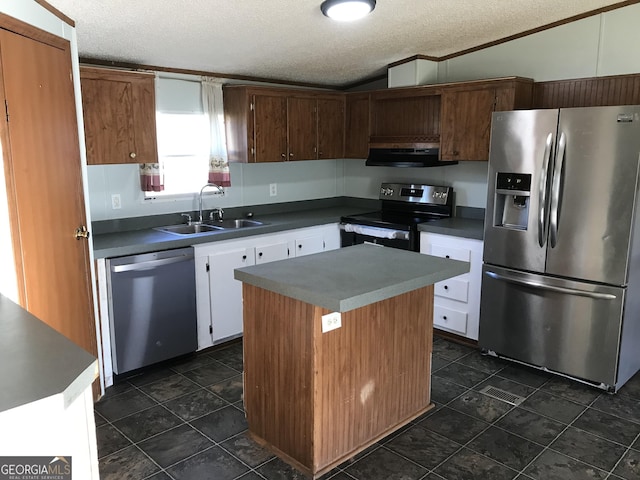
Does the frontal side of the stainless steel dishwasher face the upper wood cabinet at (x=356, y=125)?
no

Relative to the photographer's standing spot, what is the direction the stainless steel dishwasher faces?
facing the viewer and to the right of the viewer

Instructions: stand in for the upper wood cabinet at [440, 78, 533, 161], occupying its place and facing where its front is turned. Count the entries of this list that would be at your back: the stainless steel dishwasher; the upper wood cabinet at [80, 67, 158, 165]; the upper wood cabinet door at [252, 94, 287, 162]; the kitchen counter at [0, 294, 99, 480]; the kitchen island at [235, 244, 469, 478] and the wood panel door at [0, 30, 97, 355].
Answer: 0

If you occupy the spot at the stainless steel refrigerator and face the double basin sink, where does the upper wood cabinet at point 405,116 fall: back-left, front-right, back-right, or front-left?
front-right

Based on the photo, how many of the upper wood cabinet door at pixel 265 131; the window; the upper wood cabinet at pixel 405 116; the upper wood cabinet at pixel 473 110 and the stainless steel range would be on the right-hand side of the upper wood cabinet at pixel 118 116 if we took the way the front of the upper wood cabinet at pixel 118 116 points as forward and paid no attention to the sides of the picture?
0

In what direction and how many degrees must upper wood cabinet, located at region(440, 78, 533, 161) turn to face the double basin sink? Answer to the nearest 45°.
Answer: approximately 45° to its right

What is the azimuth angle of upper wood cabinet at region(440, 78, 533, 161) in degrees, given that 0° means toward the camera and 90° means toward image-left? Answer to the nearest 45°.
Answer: approximately 45°

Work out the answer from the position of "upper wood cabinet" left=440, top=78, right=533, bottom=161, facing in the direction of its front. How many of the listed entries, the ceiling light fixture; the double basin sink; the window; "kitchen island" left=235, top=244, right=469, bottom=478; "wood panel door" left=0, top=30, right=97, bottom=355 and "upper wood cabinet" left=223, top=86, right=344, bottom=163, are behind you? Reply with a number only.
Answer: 0

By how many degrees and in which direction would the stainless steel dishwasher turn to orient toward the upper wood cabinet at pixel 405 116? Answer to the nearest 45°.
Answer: approximately 45° to its left

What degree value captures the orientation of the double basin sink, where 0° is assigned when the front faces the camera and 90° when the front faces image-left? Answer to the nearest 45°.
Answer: approximately 315°
